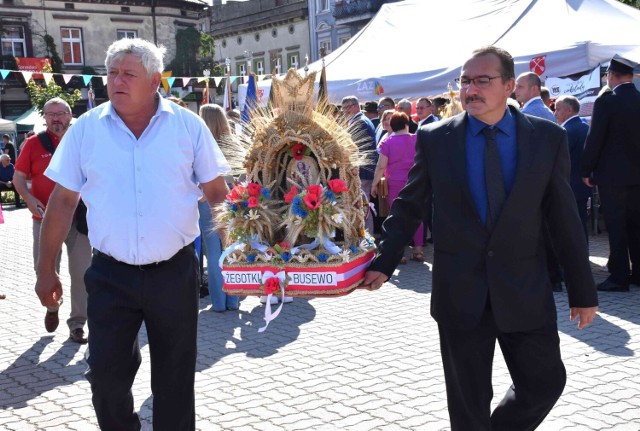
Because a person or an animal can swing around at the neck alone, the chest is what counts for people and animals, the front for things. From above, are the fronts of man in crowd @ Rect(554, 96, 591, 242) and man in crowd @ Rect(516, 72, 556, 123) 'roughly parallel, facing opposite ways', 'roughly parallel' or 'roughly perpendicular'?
roughly parallel

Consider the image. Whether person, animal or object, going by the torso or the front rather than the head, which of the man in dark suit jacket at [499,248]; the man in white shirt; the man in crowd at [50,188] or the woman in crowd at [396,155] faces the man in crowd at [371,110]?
the woman in crowd

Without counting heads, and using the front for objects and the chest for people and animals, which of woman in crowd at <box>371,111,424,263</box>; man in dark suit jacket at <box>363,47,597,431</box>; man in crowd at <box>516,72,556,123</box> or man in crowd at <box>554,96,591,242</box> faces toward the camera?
the man in dark suit jacket

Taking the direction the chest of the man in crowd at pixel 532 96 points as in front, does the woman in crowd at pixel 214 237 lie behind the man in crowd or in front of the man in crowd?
in front

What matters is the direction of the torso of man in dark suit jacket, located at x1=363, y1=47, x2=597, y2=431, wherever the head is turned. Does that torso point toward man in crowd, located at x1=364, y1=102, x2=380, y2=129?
no

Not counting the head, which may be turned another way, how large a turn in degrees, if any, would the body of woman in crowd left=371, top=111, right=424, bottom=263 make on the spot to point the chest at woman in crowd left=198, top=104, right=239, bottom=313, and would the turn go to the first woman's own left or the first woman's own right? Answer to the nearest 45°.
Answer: approximately 135° to the first woman's own left

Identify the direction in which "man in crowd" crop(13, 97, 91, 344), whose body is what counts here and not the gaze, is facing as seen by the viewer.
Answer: toward the camera

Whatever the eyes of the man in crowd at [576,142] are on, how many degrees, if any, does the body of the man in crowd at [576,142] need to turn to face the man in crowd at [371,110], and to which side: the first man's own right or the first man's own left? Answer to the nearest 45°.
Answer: approximately 45° to the first man's own right

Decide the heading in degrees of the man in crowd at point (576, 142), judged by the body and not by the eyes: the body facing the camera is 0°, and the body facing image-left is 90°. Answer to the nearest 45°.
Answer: approximately 90°

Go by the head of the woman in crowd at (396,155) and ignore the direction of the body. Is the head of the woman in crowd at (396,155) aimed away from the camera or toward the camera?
away from the camera

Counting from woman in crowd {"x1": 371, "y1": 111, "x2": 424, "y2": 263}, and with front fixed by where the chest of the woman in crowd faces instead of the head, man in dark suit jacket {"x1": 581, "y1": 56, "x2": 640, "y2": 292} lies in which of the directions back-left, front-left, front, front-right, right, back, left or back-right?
back-right

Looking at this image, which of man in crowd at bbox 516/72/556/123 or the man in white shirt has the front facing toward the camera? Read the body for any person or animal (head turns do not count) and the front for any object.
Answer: the man in white shirt

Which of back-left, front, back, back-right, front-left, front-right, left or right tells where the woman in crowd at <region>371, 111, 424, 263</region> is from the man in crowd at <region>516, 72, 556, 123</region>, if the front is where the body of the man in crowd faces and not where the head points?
front-right

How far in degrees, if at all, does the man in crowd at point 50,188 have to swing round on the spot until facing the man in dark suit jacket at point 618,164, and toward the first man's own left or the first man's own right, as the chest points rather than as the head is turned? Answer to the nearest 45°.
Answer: approximately 90° to the first man's own left

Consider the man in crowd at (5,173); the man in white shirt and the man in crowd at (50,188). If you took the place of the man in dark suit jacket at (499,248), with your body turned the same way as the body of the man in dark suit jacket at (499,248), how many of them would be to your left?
0

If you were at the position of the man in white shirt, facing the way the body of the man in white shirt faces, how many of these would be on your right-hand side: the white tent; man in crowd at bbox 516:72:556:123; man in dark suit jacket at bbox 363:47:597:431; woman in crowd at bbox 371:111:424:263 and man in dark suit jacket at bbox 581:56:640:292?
0

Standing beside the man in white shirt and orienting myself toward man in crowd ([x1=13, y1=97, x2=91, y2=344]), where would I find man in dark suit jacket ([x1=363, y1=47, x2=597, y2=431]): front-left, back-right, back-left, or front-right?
back-right

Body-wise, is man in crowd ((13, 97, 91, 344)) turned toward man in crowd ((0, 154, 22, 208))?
no

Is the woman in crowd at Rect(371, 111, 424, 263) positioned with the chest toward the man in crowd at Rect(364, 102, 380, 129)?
yes

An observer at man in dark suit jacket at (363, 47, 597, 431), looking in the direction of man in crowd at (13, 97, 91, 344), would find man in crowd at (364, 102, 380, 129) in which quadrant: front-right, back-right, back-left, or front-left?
front-right
